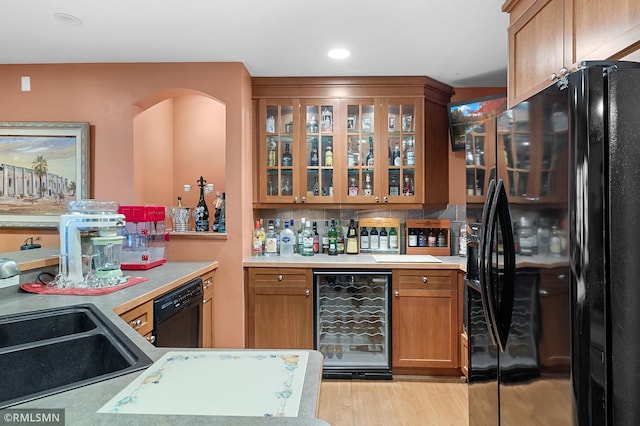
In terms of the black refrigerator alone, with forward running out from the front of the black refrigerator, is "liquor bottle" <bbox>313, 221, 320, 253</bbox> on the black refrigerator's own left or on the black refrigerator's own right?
on the black refrigerator's own right

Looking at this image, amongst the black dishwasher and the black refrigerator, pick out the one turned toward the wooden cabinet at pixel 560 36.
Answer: the black dishwasher

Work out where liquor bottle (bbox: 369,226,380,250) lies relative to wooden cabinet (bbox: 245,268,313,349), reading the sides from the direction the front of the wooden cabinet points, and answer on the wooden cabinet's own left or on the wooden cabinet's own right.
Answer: on the wooden cabinet's own left

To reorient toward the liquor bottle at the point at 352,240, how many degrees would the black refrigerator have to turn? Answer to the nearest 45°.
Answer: approximately 90° to its right

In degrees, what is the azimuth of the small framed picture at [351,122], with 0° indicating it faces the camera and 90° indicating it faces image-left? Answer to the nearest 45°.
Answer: approximately 0°

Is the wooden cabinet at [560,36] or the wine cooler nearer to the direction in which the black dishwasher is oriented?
the wooden cabinet
